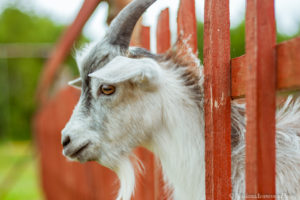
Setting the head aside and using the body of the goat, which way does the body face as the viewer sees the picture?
to the viewer's left
